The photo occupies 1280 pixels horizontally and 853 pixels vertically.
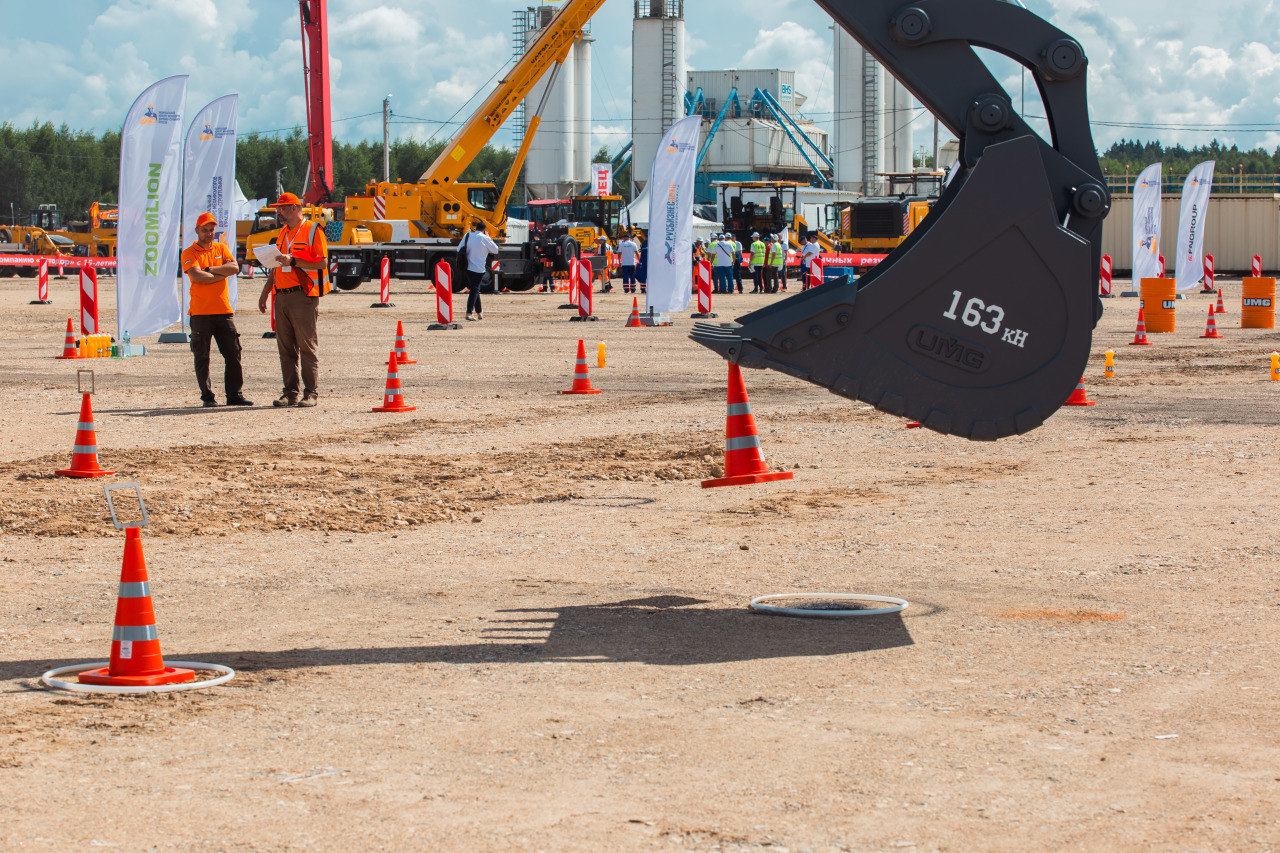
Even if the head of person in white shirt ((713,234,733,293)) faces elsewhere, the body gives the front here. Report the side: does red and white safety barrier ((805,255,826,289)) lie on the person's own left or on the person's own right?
on the person's own right

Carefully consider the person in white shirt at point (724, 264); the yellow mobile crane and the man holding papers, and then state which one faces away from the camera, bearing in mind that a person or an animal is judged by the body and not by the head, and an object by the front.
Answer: the person in white shirt

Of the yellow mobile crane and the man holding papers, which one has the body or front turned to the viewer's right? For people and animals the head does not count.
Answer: the yellow mobile crane

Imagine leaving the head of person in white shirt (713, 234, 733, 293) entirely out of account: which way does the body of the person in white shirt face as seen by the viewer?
away from the camera

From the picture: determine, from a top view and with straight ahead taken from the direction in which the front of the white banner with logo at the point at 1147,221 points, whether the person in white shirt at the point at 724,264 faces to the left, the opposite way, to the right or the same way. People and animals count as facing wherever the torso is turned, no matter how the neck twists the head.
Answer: the opposite way

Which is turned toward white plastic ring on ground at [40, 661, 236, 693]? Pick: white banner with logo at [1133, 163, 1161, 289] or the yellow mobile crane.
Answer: the white banner with logo

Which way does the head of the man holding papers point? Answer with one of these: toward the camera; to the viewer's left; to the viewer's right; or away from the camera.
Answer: to the viewer's left

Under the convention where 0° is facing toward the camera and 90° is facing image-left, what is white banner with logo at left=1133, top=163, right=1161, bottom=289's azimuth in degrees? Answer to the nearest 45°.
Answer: approximately 0°

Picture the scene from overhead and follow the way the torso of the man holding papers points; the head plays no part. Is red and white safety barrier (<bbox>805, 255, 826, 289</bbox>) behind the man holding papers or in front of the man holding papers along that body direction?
behind

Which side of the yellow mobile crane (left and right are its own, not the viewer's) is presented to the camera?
right

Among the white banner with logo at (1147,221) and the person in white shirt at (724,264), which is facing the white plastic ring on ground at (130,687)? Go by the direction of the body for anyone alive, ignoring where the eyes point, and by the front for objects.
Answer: the white banner with logo

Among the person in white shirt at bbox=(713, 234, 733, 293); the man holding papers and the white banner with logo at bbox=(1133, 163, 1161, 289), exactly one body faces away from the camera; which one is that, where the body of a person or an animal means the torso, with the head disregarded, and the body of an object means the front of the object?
the person in white shirt

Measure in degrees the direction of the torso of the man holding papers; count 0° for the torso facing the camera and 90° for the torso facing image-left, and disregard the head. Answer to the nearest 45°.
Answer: approximately 45°
